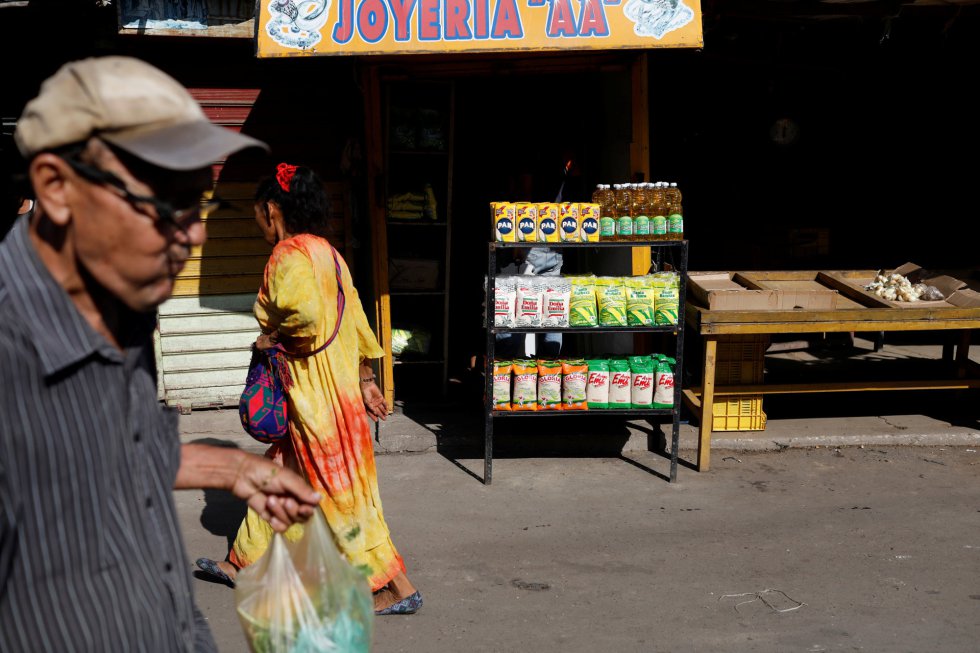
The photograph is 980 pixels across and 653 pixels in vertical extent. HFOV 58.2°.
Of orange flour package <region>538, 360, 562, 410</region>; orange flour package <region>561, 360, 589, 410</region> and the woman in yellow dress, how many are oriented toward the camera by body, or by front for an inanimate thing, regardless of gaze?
2

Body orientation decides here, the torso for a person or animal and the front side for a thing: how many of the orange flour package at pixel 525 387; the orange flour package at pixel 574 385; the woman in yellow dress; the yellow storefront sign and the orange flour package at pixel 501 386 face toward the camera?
4

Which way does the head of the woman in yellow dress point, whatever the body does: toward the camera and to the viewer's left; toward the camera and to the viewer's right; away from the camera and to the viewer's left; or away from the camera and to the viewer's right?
away from the camera and to the viewer's left

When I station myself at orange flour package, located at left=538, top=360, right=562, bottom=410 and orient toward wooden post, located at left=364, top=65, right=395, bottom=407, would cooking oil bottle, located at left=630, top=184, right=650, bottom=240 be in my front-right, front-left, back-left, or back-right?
back-right

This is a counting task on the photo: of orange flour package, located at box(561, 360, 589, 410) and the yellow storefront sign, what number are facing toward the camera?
2

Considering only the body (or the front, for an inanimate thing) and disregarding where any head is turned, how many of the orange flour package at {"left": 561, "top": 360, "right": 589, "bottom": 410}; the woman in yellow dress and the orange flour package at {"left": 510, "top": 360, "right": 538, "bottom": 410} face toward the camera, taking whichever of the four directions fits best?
2

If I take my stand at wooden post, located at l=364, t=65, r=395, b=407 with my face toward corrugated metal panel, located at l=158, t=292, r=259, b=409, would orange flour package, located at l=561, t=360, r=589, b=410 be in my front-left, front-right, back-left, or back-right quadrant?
back-left

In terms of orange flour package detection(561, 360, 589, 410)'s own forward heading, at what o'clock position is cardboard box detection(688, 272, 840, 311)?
The cardboard box is roughly at 8 o'clock from the orange flour package.
